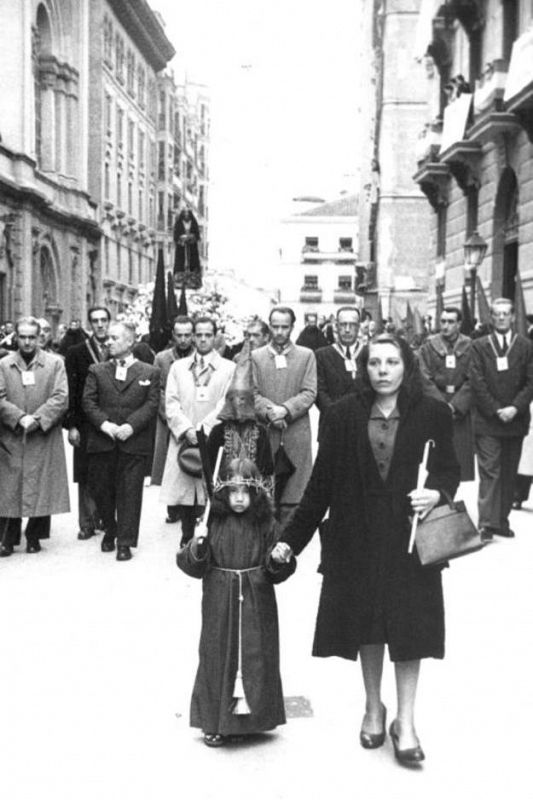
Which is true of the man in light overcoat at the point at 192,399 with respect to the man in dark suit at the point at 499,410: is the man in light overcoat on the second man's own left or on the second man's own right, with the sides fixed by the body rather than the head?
on the second man's own right

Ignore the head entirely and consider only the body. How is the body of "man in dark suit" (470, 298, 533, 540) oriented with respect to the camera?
toward the camera

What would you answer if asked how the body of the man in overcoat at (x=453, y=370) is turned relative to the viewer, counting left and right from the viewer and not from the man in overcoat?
facing the viewer

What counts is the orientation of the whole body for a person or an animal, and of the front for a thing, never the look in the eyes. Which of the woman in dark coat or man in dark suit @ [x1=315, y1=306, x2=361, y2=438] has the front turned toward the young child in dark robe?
the man in dark suit

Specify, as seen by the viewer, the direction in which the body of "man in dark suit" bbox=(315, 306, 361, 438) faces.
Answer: toward the camera

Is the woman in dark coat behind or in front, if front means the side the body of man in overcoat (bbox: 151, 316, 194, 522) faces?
in front

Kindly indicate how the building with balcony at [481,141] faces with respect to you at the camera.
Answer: facing the viewer and to the left of the viewer

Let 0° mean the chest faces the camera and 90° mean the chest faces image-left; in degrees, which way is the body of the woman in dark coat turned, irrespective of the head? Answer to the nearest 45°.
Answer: approximately 0°

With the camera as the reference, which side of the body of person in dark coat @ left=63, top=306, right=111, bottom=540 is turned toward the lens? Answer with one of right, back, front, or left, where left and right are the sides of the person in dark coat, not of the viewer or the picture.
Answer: front

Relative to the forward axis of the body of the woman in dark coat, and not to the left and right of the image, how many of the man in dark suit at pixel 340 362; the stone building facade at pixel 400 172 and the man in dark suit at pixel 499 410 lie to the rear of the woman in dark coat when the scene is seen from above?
3
